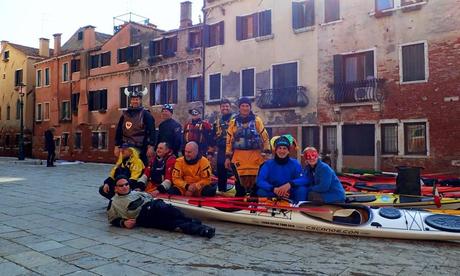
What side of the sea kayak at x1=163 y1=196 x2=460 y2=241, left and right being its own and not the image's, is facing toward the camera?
left

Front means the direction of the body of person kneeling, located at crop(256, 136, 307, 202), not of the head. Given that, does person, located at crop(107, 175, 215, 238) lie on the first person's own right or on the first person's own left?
on the first person's own right

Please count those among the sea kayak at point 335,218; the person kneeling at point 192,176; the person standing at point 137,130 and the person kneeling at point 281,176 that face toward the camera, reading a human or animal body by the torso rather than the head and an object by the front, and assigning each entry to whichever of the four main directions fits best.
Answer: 3

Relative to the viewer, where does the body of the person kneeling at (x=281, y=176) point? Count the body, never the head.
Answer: toward the camera

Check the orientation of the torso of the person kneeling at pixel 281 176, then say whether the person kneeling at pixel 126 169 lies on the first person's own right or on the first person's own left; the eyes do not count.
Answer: on the first person's own right

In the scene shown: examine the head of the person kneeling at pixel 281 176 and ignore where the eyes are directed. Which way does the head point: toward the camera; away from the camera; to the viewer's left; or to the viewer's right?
toward the camera

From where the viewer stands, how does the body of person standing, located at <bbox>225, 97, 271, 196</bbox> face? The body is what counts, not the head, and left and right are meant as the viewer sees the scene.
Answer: facing the viewer

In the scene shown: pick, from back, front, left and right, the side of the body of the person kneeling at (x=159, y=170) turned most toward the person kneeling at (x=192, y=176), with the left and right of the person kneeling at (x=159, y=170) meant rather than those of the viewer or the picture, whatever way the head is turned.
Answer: left

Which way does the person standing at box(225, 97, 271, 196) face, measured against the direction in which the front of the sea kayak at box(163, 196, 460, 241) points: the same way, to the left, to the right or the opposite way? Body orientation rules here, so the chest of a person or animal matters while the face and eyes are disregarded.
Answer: to the left

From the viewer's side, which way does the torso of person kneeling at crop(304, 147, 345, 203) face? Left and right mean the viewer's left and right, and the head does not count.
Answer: facing the viewer and to the left of the viewer

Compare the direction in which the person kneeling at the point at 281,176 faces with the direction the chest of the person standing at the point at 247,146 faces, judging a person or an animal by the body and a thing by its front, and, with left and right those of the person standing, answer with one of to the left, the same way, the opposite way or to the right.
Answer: the same way

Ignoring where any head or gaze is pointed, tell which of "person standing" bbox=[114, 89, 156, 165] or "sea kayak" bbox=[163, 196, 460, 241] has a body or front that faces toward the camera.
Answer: the person standing

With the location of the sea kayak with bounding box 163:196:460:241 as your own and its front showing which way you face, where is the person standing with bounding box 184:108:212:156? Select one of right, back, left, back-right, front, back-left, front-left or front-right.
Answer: front-right
